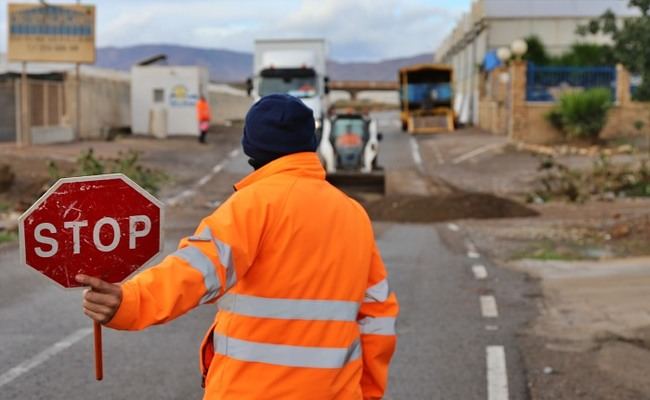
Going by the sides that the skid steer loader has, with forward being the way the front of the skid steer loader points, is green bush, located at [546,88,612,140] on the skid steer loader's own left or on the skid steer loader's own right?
on the skid steer loader's own left

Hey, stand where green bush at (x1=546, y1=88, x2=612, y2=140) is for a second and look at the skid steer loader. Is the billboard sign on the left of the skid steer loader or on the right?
right

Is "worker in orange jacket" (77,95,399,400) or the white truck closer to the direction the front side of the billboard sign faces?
the worker in orange jacket

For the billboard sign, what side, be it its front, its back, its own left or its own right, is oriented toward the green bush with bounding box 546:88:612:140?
left

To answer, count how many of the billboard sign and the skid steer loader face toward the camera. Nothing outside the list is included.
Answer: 2

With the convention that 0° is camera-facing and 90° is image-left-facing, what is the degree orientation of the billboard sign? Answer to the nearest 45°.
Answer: approximately 0°

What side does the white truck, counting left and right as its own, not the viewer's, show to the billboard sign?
right

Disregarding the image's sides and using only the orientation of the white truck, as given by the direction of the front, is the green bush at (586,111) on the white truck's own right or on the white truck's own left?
on the white truck's own left

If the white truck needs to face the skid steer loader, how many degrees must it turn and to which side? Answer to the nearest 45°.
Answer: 0° — it already faces it

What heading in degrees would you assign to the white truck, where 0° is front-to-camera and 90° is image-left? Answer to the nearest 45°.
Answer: approximately 0°

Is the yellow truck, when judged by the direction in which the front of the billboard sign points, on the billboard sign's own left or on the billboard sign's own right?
on the billboard sign's own left
